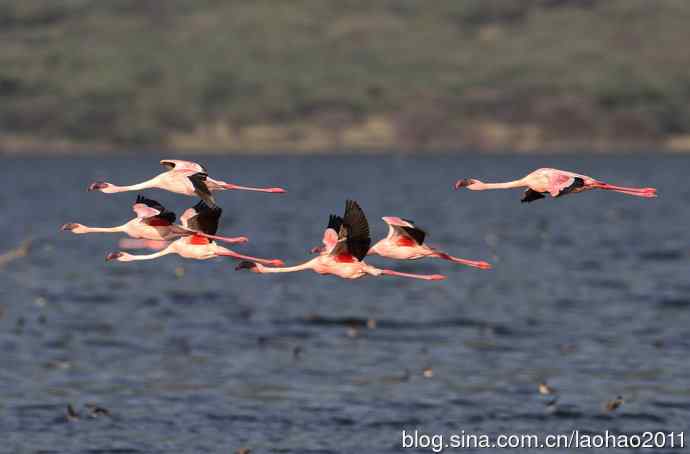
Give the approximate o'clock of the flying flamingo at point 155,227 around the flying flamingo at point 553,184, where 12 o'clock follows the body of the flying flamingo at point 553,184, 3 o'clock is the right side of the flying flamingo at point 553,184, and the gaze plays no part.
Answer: the flying flamingo at point 155,227 is roughly at 12 o'clock from the flying flamingo at point 553,184.

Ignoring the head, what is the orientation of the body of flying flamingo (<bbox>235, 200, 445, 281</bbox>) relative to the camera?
to the viewer's left

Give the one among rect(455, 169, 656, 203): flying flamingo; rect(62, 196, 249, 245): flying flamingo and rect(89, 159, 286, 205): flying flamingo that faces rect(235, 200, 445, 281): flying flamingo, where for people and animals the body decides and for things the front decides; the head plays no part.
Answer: rect(455, 169, 656, 203): flying flamingo

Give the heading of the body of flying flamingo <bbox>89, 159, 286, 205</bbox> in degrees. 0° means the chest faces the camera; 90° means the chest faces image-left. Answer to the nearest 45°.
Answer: approximately 90°

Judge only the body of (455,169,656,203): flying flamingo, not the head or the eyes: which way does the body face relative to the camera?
to the viewer's left

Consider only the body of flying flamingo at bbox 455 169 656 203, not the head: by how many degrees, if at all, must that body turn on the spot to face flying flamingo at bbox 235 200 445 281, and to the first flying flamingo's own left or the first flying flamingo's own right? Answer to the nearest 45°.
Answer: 0° — it already faces it

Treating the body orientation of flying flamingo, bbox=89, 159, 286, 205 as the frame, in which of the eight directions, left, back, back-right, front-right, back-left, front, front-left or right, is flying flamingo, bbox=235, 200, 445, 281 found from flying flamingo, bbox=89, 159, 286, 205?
back

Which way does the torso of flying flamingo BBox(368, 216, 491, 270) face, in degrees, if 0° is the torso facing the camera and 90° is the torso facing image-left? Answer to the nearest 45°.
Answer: approximately 90°

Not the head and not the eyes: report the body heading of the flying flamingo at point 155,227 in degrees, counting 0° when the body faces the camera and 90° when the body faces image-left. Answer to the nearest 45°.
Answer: approximately 90°

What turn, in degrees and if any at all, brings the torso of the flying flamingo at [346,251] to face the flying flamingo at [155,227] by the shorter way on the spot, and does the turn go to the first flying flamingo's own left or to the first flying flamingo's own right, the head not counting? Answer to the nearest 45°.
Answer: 0° — it already faces it

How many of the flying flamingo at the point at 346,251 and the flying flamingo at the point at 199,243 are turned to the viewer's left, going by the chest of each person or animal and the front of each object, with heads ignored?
2

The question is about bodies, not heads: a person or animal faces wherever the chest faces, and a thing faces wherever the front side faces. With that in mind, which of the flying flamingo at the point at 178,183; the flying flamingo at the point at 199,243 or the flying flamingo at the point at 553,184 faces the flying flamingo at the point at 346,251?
the flying flamingo at the point at 553,184

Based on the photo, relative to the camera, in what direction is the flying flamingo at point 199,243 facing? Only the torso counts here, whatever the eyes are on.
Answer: to the viewer's left
